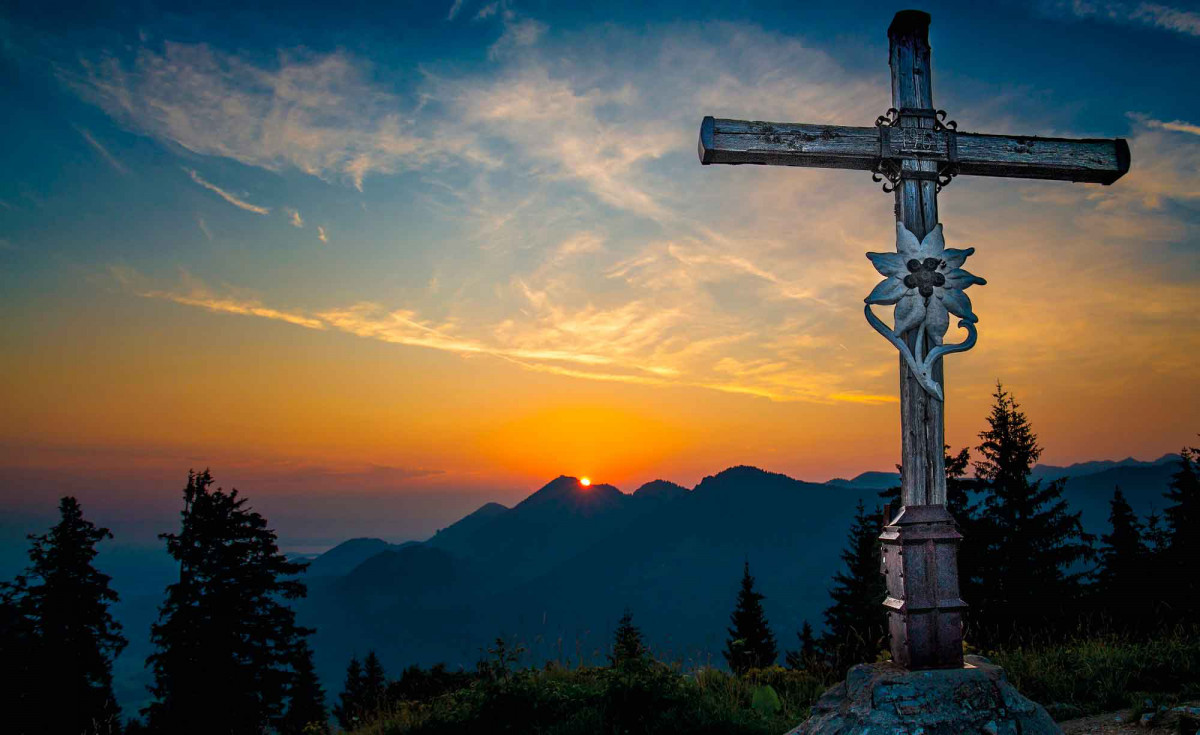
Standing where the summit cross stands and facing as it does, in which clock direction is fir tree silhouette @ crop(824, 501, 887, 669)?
The fir tree silhouette is roughly at 6 o'clock from the summit cross.

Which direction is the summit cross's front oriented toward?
toward the camera

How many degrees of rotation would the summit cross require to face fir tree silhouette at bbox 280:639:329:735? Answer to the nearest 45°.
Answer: approximately 135° to its right

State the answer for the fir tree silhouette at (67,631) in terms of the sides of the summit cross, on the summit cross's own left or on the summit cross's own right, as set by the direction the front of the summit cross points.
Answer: on the summit cross's own right

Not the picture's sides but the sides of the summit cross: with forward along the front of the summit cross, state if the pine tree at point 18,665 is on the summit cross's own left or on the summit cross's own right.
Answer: on the summit cross's own right

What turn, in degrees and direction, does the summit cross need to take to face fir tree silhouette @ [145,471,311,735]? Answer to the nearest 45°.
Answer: approximately 135° to its right

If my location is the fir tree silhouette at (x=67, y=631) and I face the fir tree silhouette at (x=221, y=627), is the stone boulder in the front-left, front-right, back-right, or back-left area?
front-right

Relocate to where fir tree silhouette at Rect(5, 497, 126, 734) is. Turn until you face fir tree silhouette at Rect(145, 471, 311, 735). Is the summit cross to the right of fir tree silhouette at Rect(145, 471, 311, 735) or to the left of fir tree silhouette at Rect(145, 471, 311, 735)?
right

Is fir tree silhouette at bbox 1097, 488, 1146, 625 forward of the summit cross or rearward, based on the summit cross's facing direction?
rearward

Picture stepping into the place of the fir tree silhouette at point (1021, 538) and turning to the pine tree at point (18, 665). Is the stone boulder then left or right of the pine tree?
left

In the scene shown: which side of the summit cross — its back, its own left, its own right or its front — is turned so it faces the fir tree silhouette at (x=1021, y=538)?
back

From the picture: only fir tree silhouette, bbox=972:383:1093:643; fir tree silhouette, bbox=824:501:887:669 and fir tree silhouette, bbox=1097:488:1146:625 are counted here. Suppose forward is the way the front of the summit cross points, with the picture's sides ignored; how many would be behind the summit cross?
3
